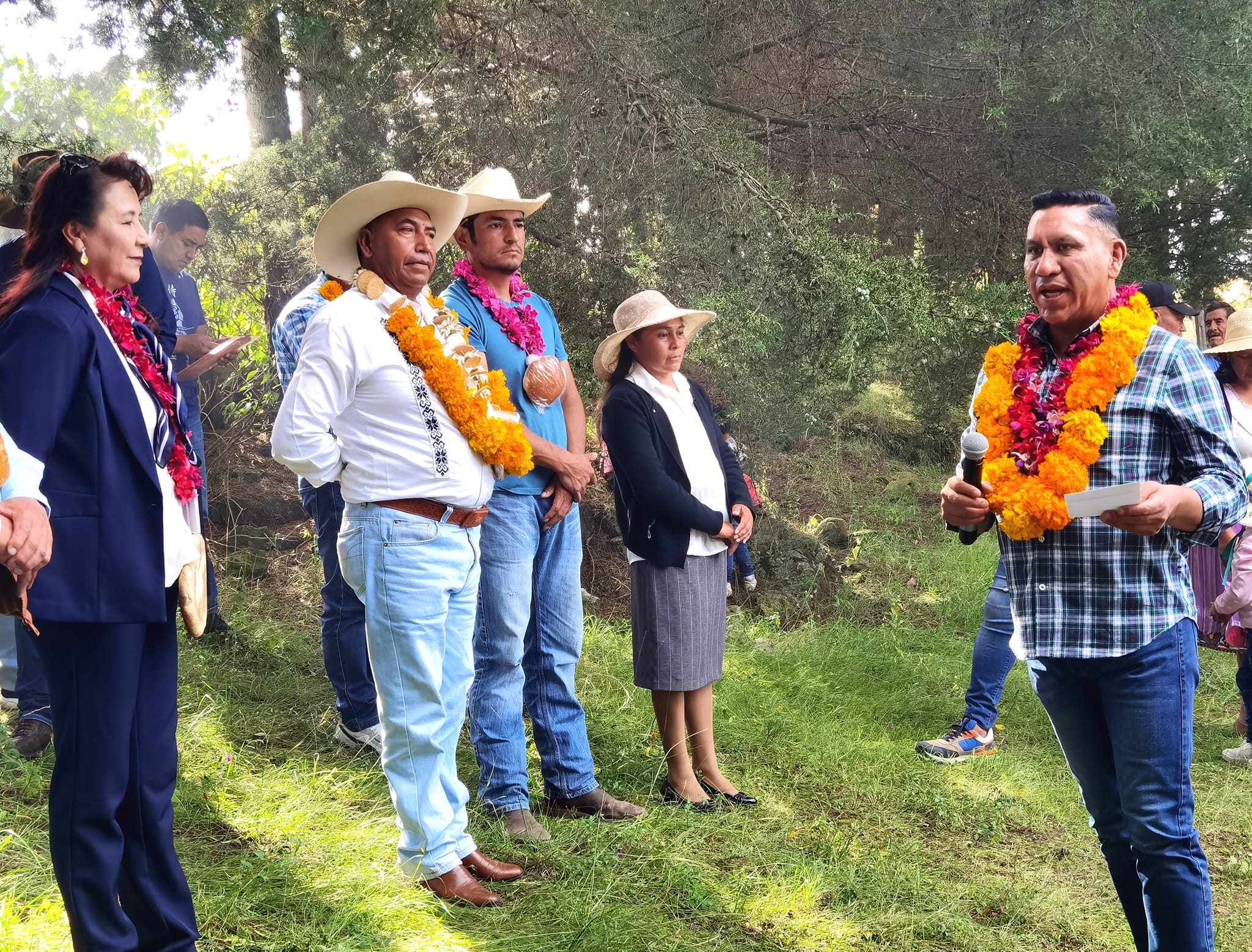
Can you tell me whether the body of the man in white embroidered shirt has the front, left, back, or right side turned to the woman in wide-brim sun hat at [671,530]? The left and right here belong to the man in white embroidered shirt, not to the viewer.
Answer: left

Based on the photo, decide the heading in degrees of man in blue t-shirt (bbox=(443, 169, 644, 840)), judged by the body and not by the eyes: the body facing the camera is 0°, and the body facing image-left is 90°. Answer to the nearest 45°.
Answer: approximately 315°

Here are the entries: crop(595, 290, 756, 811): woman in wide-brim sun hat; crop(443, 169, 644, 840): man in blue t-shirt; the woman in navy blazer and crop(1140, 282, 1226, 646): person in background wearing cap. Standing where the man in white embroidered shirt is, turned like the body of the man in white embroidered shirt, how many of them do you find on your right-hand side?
1

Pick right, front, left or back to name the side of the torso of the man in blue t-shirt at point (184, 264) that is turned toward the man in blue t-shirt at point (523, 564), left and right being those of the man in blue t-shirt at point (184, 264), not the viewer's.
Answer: front

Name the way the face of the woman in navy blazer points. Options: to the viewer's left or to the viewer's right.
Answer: to the viewer's right

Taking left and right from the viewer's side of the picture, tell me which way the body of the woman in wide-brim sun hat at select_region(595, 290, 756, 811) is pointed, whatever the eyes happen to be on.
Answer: facing the viewer and to the right of the viewer

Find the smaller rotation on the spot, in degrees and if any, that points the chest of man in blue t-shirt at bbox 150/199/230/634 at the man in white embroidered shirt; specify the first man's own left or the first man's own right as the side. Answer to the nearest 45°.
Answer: approximately 45° to the first man's own right
